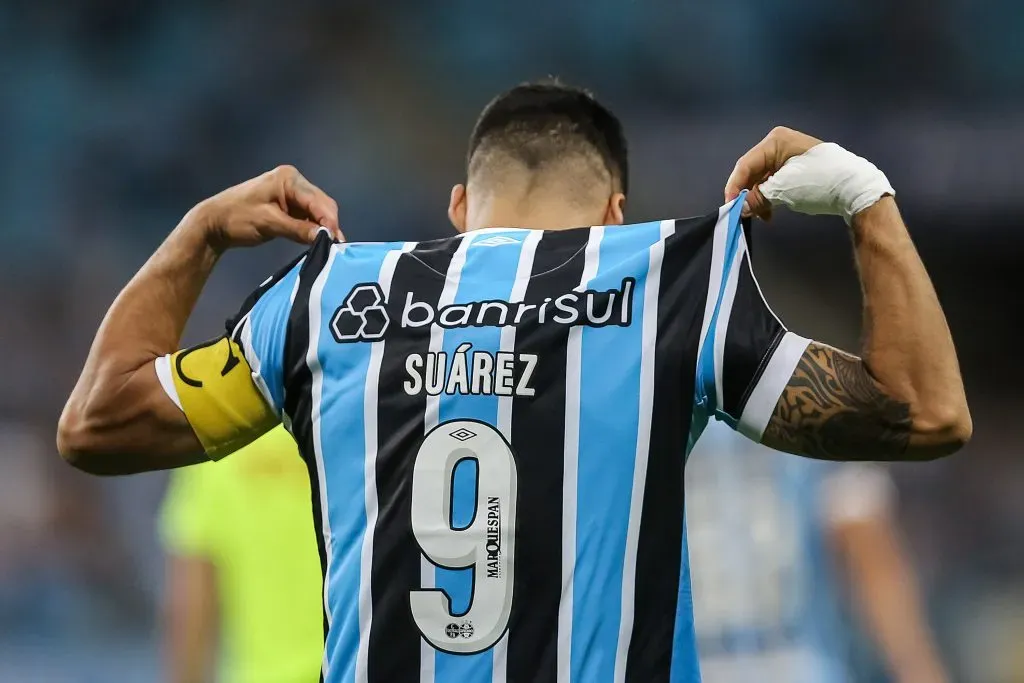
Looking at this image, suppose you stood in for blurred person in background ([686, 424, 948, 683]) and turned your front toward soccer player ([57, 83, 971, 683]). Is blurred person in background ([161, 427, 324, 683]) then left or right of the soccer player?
right

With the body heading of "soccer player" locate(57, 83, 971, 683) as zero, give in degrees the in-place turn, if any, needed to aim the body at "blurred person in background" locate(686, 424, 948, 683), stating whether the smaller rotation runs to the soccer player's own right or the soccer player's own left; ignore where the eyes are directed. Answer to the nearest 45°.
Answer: approximately 45° to the soccer player's own right

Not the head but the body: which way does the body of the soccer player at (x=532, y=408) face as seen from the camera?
away from the camera

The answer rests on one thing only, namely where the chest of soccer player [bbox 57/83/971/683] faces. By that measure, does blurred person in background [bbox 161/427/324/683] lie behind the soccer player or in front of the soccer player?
in front

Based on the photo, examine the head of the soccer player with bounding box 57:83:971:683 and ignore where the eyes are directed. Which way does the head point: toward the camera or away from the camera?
away from the camera
